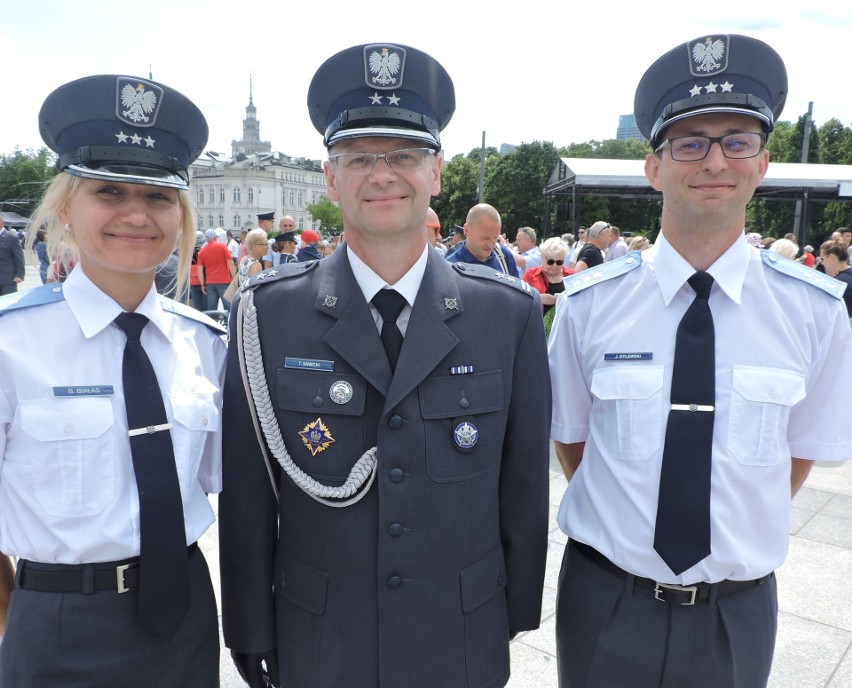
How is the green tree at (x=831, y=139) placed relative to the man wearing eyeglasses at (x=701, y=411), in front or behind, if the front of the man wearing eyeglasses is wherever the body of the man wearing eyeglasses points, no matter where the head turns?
behind

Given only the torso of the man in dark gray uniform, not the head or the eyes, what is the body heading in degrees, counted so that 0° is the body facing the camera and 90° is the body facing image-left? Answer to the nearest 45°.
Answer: approximately 0°

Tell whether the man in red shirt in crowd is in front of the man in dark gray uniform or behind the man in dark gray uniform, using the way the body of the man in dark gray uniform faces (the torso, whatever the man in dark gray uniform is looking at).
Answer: behind

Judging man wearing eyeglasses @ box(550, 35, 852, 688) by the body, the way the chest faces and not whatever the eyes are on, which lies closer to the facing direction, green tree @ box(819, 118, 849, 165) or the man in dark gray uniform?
the man in dark gray uniform

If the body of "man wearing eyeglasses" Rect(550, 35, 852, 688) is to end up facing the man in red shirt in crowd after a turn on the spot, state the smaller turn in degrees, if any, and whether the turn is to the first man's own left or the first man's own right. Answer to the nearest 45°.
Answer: approximately 135° to the first man's own right

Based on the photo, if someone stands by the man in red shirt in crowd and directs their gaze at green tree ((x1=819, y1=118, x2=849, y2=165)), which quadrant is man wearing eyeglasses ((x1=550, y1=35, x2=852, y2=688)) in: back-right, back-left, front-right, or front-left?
back-right

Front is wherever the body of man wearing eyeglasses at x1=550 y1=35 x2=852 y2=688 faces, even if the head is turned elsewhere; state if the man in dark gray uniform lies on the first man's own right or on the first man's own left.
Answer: on the first man's own right

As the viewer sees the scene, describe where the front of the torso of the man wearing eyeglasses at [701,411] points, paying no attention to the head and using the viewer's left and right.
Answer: facing the viewer

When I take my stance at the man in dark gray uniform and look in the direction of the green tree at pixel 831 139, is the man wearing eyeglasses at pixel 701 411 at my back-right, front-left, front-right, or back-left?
front-right

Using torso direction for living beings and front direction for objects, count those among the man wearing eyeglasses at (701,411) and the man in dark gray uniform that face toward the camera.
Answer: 2
